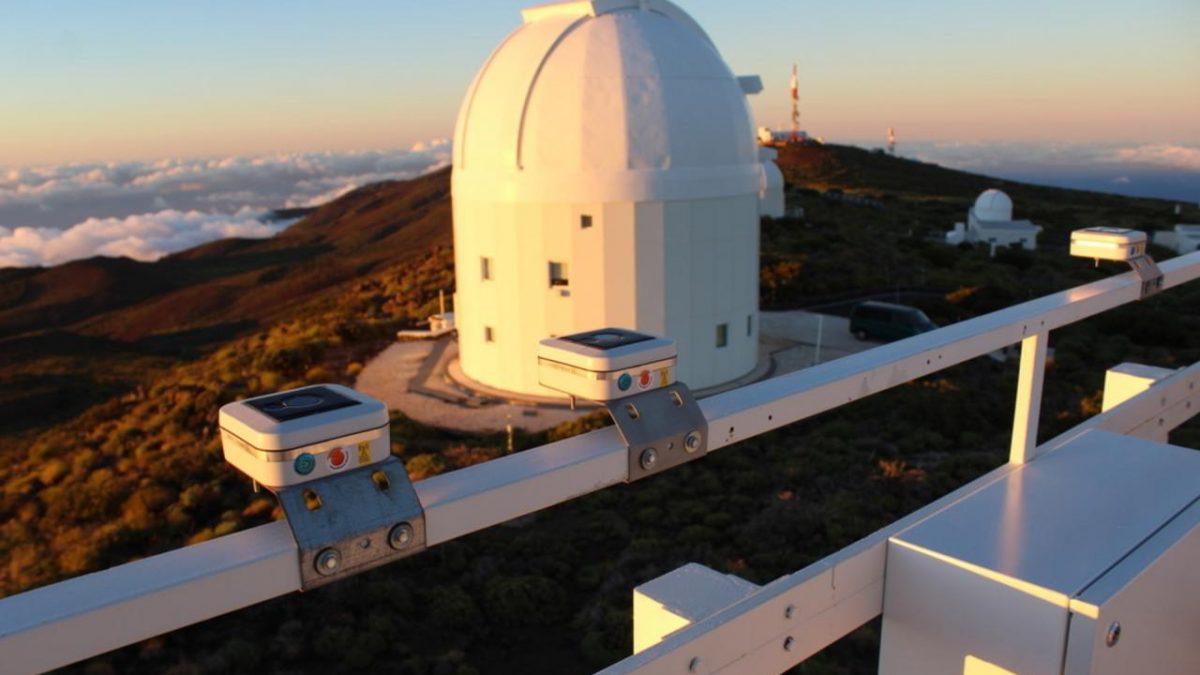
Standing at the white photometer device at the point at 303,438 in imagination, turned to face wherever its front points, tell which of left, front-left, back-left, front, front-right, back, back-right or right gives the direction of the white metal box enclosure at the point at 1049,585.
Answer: front-left

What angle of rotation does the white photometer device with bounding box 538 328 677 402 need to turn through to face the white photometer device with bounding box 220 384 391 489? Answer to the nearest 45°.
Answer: approximately 90° to its right

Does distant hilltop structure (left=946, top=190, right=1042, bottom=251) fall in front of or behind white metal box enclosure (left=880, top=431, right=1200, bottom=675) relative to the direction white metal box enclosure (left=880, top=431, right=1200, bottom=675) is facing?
behind

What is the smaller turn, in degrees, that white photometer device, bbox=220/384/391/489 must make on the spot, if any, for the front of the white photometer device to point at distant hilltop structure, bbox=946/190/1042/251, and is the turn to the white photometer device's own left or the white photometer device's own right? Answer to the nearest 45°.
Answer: approximately 90° to the white photometer device's own left

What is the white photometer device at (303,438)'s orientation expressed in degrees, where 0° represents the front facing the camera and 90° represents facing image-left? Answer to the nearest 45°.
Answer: approximately 315°

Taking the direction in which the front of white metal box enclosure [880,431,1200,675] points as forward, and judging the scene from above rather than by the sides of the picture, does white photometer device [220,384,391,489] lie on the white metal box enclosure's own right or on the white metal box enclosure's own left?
on the white metal box enclosure's own right

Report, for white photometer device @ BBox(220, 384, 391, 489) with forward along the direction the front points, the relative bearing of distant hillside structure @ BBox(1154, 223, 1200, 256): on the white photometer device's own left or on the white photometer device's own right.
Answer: on the white photometer device's own left

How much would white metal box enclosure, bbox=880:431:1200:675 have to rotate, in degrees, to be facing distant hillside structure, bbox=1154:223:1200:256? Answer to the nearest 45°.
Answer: approximately 135° to its left

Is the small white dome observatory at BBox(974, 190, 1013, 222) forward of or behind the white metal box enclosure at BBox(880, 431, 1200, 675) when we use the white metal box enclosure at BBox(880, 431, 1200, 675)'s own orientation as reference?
behind
